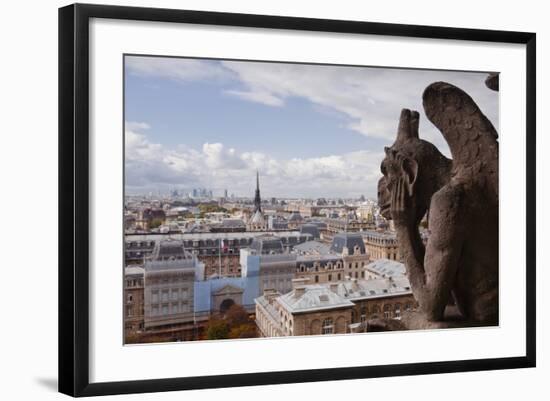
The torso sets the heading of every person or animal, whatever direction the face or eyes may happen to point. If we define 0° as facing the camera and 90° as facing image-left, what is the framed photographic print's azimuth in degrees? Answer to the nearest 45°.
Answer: approximately 315°
